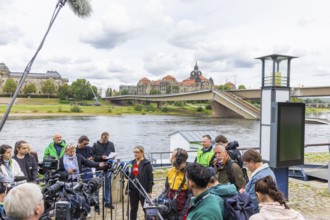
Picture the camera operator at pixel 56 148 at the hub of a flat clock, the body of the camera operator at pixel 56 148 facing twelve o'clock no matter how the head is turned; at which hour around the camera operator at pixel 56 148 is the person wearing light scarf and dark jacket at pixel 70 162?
the person wearing light scarf and dark jacket at pixel 70 162 is roughly at 1 o'clock from the camera operator at pixel 56 148.

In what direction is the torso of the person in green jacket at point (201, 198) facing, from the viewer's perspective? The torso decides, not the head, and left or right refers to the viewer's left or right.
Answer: facing away from the viewer and to the left of the viewer

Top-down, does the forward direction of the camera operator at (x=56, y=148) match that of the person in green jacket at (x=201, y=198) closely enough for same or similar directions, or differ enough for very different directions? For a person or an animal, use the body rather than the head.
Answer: very different directions

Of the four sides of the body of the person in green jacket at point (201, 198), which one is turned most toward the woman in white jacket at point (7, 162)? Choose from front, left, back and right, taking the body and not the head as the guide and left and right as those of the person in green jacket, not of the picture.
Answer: front

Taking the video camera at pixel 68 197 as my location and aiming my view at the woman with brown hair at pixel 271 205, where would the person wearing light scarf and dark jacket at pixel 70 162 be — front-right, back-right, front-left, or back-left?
back-left

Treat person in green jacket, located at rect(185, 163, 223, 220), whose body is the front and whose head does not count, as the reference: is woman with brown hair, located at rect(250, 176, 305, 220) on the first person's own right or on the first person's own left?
on the first person's own right

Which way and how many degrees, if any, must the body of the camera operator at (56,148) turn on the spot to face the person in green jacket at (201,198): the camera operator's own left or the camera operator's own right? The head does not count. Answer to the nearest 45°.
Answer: approximately 45° to the camera operator's own right

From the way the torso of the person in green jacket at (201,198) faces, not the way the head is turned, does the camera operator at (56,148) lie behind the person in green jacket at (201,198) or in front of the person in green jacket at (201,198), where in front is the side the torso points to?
in front

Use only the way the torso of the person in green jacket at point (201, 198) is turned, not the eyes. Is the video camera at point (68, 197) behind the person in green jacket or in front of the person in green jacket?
in front

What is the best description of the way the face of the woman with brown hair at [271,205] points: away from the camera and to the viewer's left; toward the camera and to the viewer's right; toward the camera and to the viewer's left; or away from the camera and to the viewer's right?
away from the camera and to the viewer's left

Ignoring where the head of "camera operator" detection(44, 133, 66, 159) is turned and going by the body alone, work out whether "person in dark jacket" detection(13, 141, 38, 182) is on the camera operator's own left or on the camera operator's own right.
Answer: on the camera operator's own right

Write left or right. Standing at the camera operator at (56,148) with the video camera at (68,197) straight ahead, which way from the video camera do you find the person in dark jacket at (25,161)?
right

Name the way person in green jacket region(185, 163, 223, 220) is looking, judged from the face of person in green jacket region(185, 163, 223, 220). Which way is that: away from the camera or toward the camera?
away from the camera

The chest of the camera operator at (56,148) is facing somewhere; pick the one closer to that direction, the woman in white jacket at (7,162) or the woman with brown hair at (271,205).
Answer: the woman with brown hair

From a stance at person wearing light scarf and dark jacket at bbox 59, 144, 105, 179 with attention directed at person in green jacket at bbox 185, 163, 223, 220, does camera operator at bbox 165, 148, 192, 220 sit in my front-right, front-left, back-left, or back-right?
front-left

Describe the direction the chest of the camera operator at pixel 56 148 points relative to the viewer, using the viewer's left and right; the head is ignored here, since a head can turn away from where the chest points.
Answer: facing the viewer and to the right of the viewer
